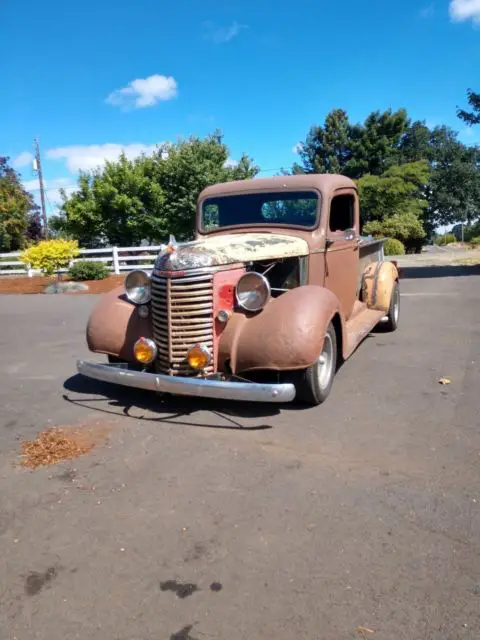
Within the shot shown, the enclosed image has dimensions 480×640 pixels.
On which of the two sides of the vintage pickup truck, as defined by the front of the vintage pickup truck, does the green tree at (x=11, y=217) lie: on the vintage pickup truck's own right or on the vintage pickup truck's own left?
on the vintage pickup truck's own right

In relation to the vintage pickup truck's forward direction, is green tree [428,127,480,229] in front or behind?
behind

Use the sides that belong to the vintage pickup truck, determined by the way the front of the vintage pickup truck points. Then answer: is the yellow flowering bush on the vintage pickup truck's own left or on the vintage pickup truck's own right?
on the vintage pickup truck's own right

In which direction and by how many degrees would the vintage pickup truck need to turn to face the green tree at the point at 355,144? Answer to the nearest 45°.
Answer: approximately 135° to its right

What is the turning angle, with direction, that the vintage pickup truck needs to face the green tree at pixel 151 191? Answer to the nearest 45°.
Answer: approximately 135° to its right

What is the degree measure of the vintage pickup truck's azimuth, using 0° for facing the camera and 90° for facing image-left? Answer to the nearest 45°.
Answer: approximately 45°

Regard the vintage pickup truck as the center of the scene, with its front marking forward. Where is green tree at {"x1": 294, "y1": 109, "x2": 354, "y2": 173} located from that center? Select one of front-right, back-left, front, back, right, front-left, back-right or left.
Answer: back-right

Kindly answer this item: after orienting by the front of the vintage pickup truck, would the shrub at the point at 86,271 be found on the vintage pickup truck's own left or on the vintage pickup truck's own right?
on the vintage pickup truck's own right
